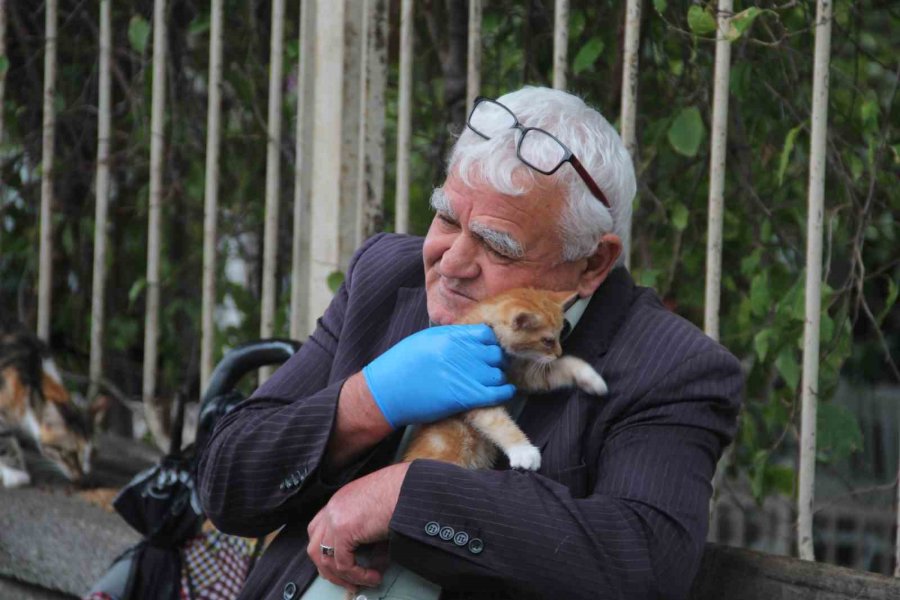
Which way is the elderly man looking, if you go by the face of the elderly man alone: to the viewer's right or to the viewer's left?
to the viewer's left

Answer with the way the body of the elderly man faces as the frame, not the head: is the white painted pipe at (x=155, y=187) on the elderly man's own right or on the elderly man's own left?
on the elderly man's own right

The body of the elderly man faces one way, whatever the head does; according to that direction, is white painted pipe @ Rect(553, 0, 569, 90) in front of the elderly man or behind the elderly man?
behind

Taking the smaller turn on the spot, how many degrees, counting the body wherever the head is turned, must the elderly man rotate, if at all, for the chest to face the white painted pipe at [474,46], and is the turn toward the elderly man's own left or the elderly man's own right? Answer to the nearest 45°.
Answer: approximately 135° to the elderly man's own right

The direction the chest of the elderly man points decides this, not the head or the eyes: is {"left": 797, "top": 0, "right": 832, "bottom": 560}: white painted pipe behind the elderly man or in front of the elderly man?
behind

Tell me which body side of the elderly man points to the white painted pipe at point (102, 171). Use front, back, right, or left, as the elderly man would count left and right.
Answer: right

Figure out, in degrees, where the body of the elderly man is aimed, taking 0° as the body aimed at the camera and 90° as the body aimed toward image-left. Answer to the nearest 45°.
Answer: approximately 45°

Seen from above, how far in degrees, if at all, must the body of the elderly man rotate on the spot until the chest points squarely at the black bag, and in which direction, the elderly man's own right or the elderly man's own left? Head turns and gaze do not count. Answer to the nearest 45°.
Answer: approximately 90° to the elderly man's own right

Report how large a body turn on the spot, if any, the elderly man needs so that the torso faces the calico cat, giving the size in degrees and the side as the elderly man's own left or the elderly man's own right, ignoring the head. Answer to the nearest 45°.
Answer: approximately 90° to the elderly man's own right
